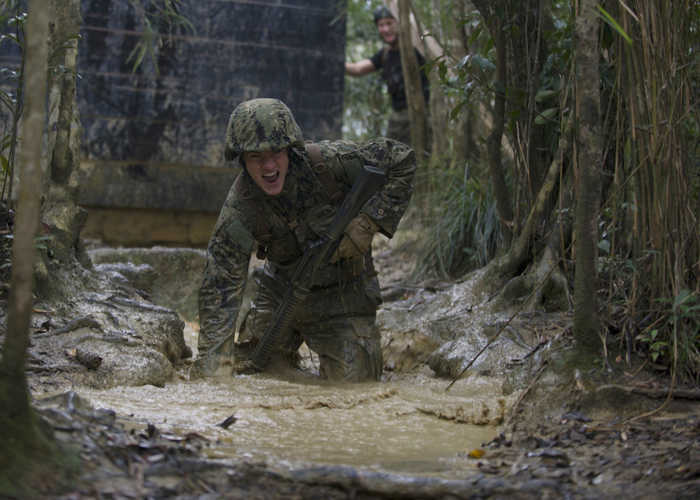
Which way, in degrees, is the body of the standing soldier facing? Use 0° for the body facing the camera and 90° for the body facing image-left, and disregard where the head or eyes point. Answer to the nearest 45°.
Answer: approximately 0°

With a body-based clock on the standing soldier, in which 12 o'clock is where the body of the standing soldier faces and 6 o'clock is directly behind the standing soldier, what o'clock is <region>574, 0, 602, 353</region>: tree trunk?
The tree trunk is roughly at 12 o'clock from the standing soldier.

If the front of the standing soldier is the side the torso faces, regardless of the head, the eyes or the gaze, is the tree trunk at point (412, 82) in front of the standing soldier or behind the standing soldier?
in front

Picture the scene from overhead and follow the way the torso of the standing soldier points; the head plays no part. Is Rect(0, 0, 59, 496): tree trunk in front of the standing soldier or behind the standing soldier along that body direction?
in front

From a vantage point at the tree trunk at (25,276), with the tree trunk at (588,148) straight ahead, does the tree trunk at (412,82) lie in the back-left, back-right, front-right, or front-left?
front-left

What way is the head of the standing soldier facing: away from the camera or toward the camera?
toward the camera
